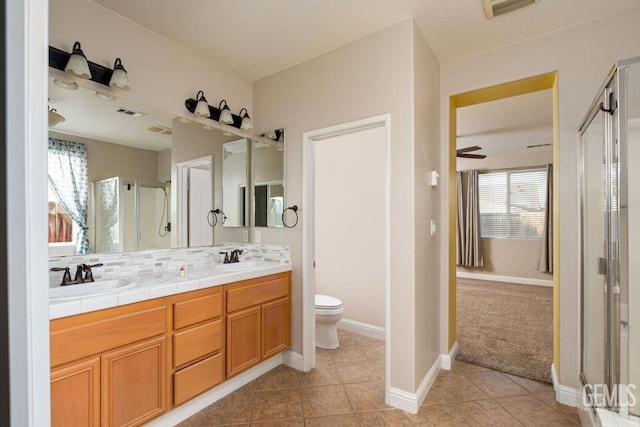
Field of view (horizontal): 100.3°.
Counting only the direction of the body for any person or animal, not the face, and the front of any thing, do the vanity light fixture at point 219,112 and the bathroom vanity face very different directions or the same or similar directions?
same or similar directions

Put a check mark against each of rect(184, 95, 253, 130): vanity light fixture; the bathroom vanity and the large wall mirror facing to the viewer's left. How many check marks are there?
0

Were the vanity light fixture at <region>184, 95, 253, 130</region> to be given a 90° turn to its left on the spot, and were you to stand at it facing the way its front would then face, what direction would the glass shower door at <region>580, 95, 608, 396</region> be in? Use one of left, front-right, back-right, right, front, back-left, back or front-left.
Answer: right

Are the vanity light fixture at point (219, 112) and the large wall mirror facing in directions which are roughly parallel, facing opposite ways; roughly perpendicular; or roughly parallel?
roughly parallel

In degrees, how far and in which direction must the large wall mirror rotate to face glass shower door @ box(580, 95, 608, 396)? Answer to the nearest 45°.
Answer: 0° — it already faces it

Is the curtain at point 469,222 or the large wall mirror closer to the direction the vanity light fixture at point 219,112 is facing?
the curtain

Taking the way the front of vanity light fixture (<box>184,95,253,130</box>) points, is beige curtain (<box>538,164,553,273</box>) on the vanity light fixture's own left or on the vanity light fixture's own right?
on the vanity light fixture's own left

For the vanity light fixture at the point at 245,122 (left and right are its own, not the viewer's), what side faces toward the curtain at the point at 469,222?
left

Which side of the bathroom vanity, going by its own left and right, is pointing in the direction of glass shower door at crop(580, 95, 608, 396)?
front

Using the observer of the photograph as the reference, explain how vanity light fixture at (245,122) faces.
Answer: facing the viewer and to the right of the viewer

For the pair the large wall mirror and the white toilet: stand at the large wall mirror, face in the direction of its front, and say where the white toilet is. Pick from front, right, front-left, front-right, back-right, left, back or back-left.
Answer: front-left

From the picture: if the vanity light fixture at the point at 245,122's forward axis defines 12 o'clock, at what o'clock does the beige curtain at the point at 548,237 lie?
The beige curtain is roughly at 10 o'clock from the vanity light fixture.
